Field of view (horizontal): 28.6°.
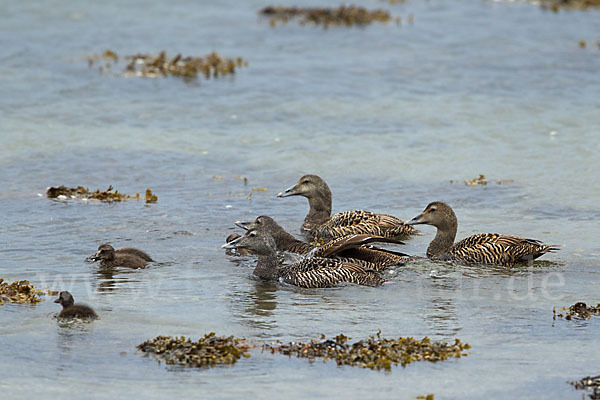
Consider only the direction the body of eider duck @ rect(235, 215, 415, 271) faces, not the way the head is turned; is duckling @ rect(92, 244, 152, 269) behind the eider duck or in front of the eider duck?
in front

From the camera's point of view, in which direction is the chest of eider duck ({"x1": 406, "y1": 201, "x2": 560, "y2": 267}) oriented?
to the viewer's left

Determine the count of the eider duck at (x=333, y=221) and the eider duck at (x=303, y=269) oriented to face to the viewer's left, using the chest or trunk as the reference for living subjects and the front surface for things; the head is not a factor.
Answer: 2

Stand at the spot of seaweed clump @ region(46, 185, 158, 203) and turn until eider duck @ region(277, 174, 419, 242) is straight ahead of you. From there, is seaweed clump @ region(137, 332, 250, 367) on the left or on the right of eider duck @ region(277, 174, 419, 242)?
right

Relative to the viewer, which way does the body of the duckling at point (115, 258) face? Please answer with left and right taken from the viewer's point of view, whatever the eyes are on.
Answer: facing to the left of the viewer

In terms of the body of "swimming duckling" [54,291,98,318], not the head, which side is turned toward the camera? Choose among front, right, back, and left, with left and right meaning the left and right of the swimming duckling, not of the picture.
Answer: left

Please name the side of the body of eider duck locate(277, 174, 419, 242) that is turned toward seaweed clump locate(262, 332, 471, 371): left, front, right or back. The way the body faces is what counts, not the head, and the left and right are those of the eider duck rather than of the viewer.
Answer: left

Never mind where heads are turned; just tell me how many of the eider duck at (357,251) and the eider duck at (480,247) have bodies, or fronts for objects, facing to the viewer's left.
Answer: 2

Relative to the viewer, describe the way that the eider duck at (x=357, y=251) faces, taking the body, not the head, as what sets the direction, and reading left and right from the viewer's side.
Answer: facing to the left of the viewer

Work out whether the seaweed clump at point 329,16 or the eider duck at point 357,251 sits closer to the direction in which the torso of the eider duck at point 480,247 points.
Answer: the eider duck

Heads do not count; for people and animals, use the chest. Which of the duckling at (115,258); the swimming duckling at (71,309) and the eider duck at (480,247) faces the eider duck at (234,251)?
the eider duck at (480,247)
